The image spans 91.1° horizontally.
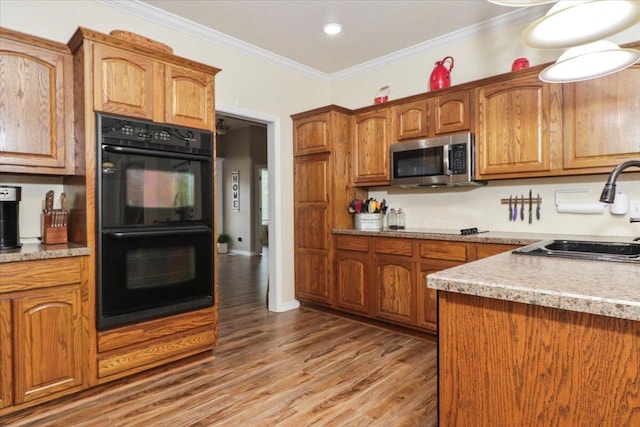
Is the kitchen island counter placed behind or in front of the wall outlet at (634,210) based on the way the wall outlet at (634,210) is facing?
in front

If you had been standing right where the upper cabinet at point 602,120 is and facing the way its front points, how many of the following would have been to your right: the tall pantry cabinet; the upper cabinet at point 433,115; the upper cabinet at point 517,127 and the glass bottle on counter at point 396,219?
4

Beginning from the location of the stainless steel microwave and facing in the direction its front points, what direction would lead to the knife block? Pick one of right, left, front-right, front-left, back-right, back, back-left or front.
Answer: front

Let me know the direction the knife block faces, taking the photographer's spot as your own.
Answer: facing the viewer

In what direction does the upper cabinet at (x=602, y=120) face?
toward the camera

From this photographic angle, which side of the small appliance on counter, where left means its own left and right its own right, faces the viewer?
front

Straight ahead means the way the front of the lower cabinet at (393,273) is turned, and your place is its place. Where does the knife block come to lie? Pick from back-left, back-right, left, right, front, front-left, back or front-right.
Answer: front

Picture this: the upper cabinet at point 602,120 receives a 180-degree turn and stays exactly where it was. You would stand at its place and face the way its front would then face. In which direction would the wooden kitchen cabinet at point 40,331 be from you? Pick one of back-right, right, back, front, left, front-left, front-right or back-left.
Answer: back-left

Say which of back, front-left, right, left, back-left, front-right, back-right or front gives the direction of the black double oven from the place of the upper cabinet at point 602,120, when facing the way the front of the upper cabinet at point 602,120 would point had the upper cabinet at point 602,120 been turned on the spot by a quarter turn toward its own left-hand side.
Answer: back-right

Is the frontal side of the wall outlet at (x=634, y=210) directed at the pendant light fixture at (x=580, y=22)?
yes

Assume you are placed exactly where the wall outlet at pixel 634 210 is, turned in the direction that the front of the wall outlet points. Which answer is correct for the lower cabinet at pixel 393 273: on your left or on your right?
on your right
